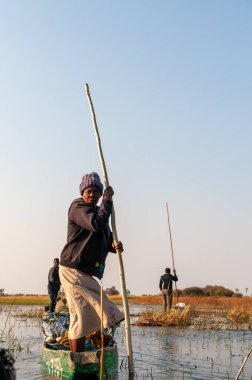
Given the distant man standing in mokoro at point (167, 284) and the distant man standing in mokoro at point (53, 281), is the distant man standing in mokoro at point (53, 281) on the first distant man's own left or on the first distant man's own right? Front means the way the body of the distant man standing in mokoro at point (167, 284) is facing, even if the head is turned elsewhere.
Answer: on the first distant man's own left
